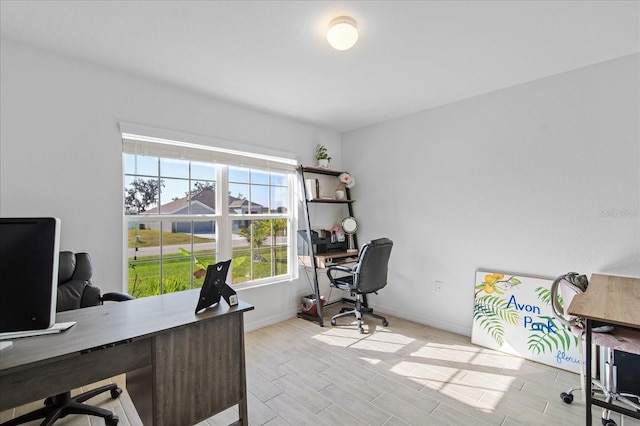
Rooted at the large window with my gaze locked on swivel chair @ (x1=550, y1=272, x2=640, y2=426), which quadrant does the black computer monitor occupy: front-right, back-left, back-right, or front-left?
front-right

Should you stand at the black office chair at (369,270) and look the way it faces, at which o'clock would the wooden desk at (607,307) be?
The wooden desk is roughly at 6 o'clock from the black office chair.

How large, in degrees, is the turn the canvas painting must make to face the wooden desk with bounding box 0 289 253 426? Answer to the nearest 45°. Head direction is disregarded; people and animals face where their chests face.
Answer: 0° — it already faces it

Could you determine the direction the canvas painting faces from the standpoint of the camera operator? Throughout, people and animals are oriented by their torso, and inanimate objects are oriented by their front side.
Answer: facing the viewer and to the left of the viewer

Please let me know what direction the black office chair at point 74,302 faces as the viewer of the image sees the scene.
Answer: facing the viewer and to the right of the viewer

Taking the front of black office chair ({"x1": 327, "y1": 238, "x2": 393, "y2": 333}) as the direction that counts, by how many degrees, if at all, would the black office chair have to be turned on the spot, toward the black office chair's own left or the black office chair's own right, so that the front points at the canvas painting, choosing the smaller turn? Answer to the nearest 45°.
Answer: approximately 135° to the black office chair's own right

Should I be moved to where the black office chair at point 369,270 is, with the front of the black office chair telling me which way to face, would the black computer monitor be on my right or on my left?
on my left

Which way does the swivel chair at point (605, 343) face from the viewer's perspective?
to the viewer's right

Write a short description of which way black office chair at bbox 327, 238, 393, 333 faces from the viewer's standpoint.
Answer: facing away from the viewer and to the left of the viewer

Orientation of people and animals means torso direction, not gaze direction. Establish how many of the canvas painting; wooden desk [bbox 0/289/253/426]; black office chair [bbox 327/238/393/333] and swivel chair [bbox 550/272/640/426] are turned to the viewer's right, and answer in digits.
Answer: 1

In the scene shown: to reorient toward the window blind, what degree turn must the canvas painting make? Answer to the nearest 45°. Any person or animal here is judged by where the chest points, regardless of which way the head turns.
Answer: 0° — it already faces it
